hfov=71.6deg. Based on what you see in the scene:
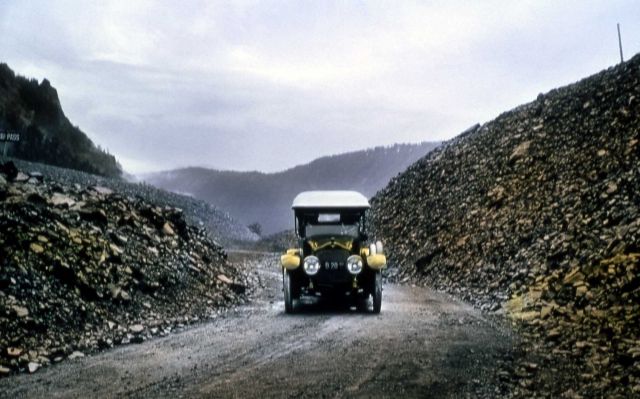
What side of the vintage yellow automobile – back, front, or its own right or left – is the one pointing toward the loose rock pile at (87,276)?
right

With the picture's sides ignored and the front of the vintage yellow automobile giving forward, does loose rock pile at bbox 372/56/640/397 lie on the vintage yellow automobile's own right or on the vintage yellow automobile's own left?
on the vintage yellow automobile's own left

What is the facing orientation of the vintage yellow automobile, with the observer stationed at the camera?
facing the viewer
